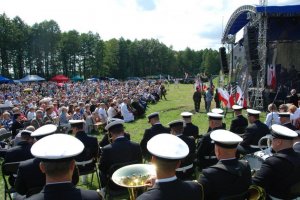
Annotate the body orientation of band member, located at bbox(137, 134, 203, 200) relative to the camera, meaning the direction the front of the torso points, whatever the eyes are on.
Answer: away from the camera

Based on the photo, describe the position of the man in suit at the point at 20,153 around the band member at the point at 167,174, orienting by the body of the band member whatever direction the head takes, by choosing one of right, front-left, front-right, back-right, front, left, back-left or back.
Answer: front-left

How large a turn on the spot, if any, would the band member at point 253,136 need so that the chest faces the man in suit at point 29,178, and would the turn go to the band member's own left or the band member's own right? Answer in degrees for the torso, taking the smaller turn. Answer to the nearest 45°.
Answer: approximately 90° to the band member's own left

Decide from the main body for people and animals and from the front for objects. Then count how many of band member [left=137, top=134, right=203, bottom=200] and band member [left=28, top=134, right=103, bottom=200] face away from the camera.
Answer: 2

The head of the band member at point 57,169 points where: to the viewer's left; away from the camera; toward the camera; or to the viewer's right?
away from the camera

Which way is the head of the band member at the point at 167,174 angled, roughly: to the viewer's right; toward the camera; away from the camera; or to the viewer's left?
away from the camera

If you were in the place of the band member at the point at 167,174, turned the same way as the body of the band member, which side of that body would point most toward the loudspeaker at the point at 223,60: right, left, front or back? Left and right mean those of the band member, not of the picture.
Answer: front

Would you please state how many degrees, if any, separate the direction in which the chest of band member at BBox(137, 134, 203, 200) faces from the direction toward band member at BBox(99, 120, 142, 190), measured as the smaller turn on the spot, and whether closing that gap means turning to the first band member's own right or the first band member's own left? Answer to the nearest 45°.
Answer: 0° — they already face them

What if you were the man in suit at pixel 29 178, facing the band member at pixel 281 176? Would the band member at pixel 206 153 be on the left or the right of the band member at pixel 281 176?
left

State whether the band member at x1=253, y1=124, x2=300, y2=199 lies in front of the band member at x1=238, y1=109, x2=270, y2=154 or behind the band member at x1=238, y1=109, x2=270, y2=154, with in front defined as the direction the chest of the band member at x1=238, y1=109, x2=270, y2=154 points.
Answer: behind

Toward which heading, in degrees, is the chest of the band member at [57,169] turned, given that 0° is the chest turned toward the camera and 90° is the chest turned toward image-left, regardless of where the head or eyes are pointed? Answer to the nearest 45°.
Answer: approximately 180°
